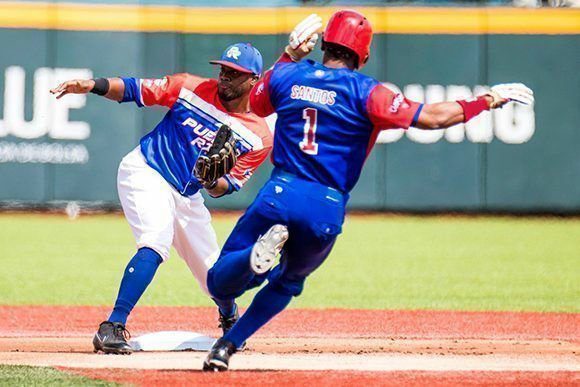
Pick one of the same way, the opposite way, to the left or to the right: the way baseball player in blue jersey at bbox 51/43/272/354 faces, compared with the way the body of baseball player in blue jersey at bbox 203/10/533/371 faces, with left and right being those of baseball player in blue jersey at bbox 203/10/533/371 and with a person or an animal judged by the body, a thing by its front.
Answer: the opposite way

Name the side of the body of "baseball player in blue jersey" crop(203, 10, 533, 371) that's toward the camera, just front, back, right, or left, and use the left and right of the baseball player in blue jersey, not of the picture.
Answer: back

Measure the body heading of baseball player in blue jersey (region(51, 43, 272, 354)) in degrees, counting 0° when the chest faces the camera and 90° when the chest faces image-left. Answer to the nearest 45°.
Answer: approximately 0°

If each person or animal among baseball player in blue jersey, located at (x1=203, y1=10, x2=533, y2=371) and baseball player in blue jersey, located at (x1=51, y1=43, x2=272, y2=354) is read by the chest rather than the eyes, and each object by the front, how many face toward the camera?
1

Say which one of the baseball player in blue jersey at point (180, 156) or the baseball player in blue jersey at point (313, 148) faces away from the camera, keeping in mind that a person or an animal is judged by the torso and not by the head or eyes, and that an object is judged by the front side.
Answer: the baseball player in blue jersey at point (313, 148)
